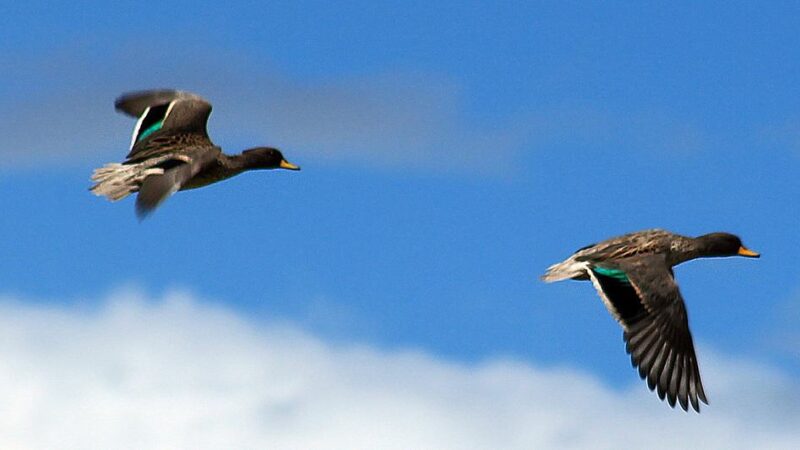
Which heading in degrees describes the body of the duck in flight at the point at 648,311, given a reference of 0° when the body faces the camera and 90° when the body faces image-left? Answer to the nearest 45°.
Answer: approximately 270°

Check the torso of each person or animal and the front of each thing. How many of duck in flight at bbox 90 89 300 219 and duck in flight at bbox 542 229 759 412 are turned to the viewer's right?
2

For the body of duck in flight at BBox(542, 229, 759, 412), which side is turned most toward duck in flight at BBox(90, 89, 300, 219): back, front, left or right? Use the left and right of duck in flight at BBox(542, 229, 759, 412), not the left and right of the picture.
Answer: back

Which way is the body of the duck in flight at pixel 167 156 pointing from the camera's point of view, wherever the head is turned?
to the viewer's right
